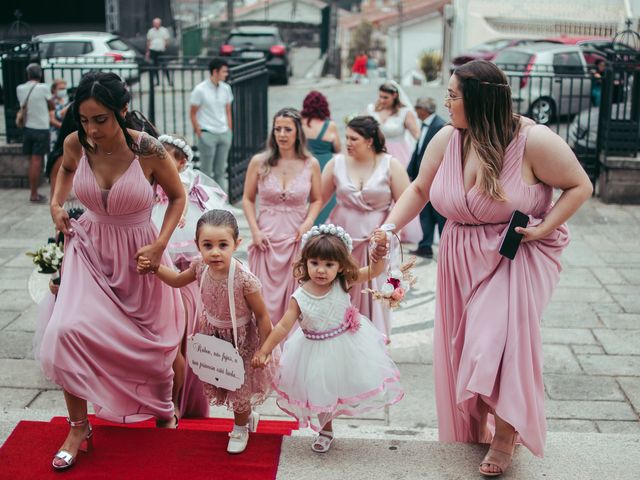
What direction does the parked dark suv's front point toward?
away from the camera

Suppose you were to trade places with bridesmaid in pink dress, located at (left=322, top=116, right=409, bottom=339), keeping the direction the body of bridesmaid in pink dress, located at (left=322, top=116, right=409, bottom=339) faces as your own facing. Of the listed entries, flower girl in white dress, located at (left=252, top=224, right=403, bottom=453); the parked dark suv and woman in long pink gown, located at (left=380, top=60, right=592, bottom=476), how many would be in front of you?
2

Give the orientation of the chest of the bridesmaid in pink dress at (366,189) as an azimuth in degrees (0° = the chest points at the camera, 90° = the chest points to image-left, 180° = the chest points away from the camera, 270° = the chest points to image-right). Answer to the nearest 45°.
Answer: approximately 0°

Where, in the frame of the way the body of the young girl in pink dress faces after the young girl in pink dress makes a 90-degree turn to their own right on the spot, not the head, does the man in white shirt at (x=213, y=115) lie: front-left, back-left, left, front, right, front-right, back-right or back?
right

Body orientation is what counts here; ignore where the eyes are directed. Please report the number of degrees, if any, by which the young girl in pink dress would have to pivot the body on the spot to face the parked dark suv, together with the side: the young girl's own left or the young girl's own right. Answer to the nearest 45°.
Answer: approximately 180°

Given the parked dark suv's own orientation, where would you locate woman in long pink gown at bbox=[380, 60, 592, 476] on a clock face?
The woman in long pink gown is roughly at 6 o'clock from the parked dark suv.

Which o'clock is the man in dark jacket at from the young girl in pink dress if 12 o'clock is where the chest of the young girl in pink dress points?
The man in dark jacket is roughly at 7 o'clock from the young girl in pink dress.

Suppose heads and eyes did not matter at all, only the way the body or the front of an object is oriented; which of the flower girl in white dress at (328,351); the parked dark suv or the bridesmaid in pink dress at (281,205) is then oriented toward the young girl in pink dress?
the bridesmaid in pink dress

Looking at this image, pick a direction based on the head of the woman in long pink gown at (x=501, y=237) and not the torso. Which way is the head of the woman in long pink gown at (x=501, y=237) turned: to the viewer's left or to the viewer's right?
to the viewer's left

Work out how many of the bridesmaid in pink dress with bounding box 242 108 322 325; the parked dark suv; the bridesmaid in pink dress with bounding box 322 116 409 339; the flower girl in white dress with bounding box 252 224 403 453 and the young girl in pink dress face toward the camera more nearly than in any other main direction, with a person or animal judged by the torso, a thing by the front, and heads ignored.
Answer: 4

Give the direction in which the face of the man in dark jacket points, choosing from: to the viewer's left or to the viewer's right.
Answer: to the viewer's left

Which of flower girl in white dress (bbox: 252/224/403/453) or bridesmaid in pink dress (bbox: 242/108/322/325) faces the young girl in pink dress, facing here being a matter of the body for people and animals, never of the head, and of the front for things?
the bridesmaid in pink dress

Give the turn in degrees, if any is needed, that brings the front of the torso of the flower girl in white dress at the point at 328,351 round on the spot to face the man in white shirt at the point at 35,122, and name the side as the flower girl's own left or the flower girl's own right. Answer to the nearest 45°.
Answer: approximately 135° to the flower girl's own right
